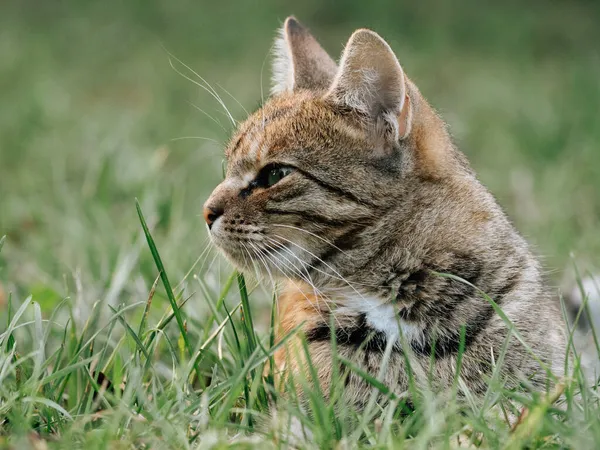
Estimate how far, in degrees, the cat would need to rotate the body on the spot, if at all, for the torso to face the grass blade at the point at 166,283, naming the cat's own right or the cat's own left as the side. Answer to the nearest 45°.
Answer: approximately 45° to the cat's own right

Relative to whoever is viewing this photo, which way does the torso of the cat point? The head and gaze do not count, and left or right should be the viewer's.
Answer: facing the viewer and to the left of the viewer
